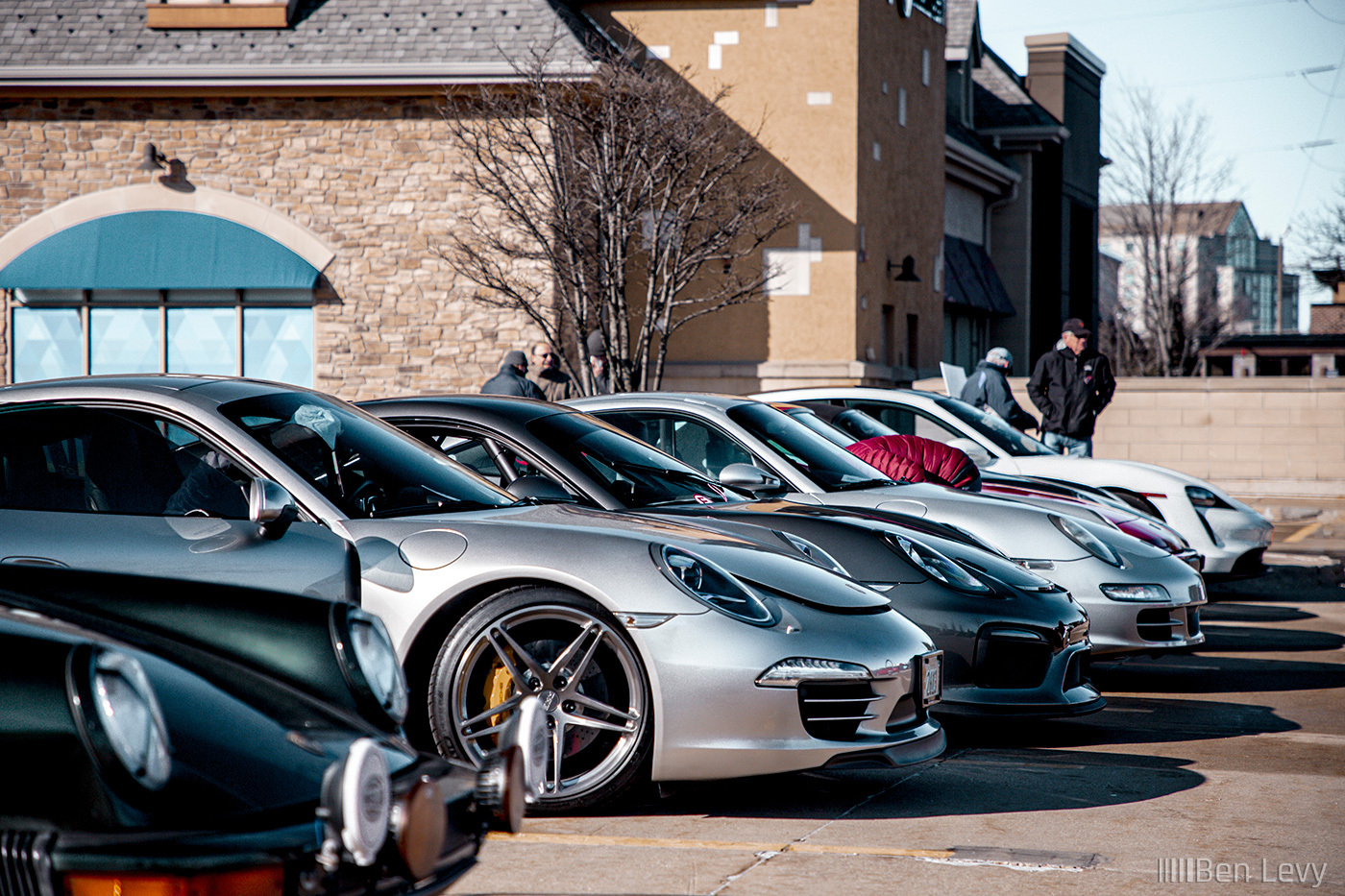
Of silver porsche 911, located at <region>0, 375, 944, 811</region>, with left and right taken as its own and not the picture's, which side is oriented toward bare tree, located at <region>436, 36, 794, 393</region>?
left

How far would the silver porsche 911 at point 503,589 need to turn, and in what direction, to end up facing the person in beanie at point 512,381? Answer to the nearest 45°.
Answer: approximately 90° to its left

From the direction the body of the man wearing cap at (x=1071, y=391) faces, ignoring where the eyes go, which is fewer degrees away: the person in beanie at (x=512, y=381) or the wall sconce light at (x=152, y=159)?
the person in beanie

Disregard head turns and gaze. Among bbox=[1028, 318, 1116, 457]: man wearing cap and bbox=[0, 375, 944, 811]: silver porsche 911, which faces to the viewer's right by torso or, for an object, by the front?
the silver porsche 911

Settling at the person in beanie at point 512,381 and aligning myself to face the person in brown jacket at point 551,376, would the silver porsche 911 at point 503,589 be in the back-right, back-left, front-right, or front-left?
back-right

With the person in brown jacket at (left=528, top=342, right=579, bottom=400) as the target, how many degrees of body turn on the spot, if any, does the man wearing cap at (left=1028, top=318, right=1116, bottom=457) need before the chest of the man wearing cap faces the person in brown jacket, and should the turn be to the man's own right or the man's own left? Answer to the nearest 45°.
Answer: approximately 90° to the man's own right

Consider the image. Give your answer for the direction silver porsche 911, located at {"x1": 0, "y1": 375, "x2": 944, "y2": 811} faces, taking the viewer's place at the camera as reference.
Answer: facing to the right of the viewer

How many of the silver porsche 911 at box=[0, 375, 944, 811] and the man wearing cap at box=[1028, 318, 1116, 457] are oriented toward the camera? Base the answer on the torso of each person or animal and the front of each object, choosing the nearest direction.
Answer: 1

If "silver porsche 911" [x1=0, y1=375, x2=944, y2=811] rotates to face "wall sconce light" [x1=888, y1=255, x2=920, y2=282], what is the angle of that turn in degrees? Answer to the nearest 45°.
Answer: approximately 90° to its left

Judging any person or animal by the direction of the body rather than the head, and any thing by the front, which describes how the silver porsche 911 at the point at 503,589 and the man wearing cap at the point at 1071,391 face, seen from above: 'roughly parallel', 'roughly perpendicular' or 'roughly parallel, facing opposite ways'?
roughly perpendicular

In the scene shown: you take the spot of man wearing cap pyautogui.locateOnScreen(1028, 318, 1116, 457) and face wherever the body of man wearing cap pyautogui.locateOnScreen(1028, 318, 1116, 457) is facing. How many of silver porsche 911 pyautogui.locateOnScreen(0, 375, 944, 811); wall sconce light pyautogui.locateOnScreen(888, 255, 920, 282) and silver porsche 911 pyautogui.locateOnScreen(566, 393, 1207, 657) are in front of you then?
2

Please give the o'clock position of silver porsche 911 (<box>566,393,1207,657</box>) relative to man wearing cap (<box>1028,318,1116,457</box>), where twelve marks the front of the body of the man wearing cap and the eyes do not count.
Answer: The silver porsche 911 is roughly at 12 o'clock from the man wearing cap.
